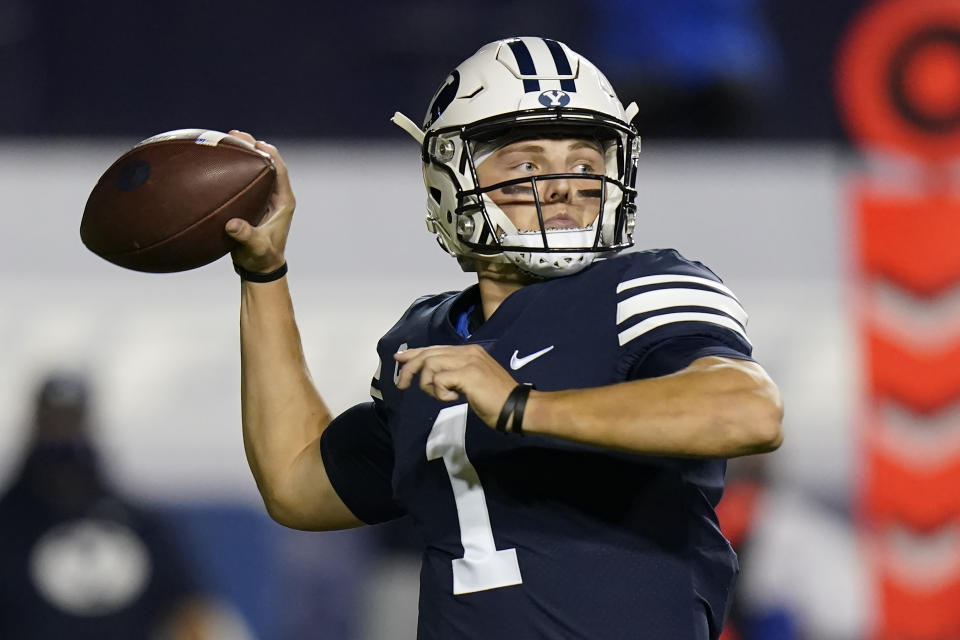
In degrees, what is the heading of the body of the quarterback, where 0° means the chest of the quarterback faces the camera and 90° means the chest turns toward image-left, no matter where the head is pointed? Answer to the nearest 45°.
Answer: approximately 45°

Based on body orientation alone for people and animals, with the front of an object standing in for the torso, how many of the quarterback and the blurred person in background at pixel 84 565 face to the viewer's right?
0

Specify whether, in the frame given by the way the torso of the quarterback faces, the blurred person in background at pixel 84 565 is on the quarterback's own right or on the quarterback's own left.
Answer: on the quarterback's own right

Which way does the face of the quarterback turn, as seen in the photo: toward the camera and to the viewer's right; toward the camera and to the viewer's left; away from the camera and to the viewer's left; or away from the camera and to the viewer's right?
toward the camera and to the viewer's right

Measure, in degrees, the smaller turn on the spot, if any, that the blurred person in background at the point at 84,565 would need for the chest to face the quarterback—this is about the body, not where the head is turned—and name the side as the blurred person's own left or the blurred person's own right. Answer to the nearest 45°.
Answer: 0° — they already face them

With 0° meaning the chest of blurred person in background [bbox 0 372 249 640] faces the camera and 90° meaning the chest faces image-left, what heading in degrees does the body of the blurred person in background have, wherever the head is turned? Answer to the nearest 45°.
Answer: approximately 0°
